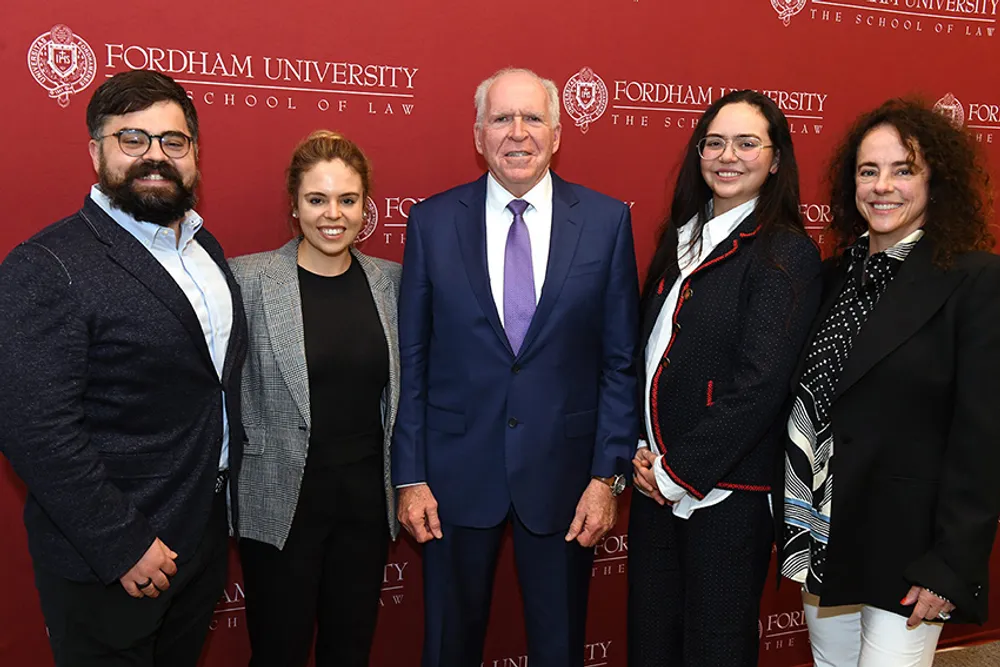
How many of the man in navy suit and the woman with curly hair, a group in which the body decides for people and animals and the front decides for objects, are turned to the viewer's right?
0

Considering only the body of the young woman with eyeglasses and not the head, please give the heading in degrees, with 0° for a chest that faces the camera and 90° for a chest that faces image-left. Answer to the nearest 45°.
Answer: approximately 45°

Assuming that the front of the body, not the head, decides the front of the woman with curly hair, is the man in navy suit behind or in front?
in front

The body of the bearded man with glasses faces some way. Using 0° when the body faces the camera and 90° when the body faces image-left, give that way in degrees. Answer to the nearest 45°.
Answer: approximately 315°

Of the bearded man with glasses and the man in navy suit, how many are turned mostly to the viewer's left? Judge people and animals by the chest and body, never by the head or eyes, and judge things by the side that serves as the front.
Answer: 0

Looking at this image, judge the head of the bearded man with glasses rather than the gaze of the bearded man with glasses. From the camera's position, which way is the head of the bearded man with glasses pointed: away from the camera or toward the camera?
toward the camera

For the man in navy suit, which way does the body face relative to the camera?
toward the camera

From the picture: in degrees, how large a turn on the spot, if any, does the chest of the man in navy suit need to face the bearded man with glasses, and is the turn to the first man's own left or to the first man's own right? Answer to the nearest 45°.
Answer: approximately 45° to the first man's own right

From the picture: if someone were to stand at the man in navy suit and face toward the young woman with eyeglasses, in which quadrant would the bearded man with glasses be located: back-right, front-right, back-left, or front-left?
back-right

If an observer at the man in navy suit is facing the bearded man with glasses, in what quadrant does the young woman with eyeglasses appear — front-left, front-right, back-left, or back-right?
back-left

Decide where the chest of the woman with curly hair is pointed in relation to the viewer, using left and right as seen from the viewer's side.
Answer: facing the viewer and to the left of the viewer
